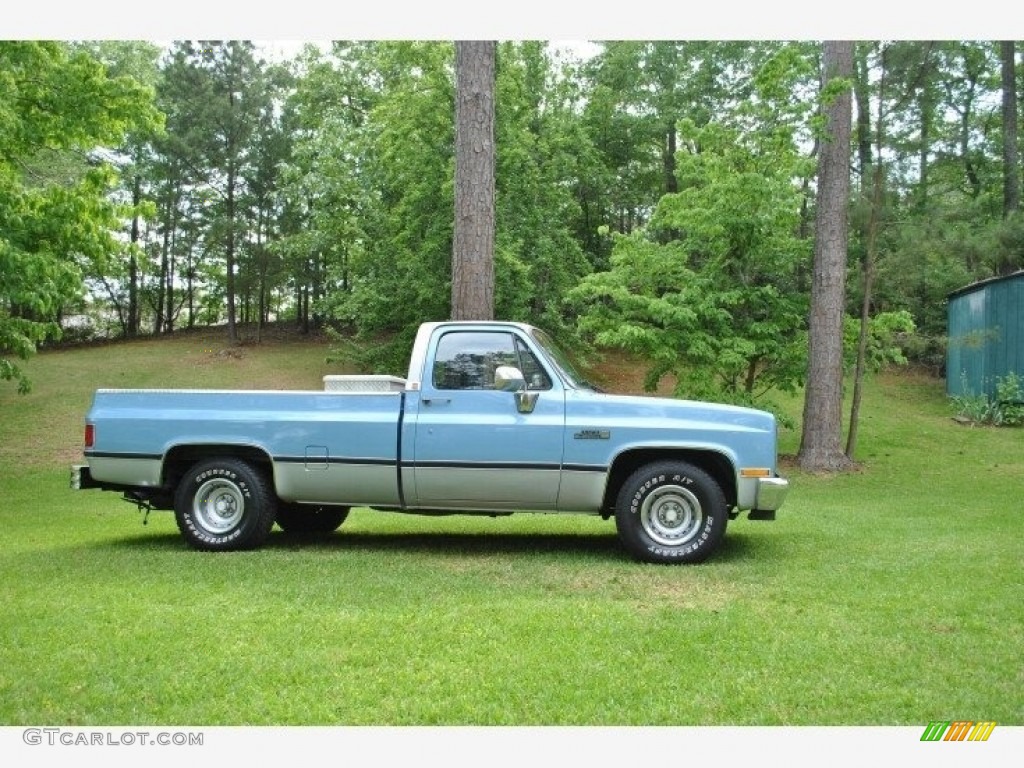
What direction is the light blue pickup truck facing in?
to the viewer's right

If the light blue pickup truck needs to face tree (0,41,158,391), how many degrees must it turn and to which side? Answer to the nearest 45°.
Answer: approximately 135° to its left

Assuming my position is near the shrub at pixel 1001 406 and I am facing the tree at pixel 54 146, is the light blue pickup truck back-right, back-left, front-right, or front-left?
front-left

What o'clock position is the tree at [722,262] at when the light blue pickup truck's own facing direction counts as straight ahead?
The tree is roughly at 10 o'clock from the light blue pickup truck.

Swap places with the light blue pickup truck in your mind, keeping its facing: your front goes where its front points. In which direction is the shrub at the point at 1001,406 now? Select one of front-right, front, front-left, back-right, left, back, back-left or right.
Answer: front-left

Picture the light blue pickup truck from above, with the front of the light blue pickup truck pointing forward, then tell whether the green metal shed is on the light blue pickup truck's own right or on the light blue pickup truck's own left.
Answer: on the light blue pickup truck's own left

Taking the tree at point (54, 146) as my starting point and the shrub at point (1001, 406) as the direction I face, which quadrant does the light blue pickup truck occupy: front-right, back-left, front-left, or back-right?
front-right

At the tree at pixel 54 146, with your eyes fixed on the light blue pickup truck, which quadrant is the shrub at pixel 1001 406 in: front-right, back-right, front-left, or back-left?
front-left
